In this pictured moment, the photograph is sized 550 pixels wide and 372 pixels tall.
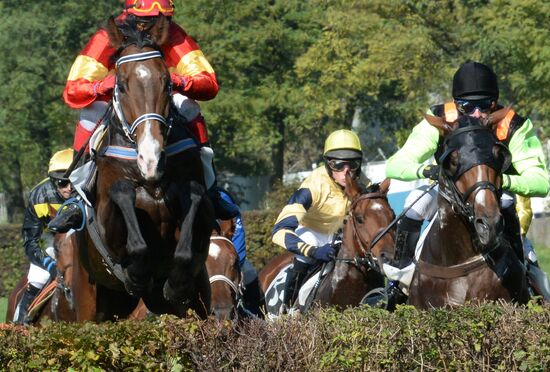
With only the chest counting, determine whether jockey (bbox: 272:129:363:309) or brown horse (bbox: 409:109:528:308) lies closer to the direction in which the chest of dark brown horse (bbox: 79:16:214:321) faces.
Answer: the brown horse

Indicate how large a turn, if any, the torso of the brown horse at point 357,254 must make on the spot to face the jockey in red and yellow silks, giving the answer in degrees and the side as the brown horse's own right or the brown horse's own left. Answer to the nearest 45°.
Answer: approximately 90° to the brown horse's own right

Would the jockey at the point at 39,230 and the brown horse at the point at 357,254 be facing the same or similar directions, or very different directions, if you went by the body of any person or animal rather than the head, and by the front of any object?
same or similar directions

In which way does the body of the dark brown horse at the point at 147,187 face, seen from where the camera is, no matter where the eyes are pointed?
toward the camera

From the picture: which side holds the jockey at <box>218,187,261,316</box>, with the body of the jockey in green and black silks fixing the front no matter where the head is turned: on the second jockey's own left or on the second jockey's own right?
on the second jockey's own right

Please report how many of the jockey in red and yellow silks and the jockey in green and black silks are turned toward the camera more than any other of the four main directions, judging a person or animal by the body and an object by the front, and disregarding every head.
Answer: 2

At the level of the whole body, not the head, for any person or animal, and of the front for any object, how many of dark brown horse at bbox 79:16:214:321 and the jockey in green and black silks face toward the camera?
2

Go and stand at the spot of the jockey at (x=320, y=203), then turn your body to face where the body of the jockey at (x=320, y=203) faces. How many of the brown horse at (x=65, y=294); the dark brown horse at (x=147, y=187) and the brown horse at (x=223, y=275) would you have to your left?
0

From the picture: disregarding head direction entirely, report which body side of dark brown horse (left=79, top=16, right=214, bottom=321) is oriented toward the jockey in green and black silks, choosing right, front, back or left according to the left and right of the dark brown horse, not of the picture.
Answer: left

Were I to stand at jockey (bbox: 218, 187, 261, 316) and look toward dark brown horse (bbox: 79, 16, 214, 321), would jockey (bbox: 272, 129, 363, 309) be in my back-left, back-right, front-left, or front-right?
back-left

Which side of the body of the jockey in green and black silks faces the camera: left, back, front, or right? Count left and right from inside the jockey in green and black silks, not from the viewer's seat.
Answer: front

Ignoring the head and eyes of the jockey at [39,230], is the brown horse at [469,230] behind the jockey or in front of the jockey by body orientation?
in front
